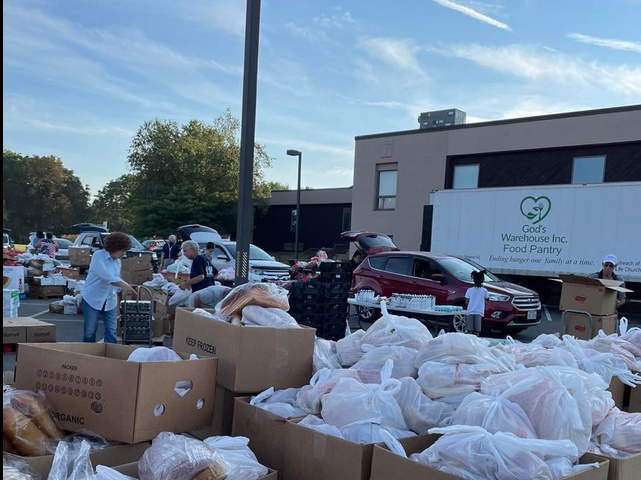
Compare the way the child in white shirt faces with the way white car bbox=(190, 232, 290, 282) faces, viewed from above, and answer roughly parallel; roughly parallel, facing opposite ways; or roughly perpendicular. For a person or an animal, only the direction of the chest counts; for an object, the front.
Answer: roughly perpendicular

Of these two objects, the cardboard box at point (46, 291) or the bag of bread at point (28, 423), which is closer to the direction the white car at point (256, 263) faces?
the bag of bread

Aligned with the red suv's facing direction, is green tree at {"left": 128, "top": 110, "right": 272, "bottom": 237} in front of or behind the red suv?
behind

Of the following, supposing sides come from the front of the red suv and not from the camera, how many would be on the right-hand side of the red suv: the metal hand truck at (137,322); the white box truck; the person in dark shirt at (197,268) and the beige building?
2

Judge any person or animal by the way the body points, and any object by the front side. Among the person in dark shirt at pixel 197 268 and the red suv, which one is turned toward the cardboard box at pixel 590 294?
the red suv

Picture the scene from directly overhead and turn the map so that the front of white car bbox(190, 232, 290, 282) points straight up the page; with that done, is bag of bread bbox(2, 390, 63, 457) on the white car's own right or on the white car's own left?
on the white car's own right

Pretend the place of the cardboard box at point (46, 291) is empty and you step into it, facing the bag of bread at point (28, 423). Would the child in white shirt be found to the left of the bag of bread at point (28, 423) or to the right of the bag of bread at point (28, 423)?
left

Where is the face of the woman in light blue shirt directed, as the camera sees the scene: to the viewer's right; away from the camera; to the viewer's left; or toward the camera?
to the viewer's right
